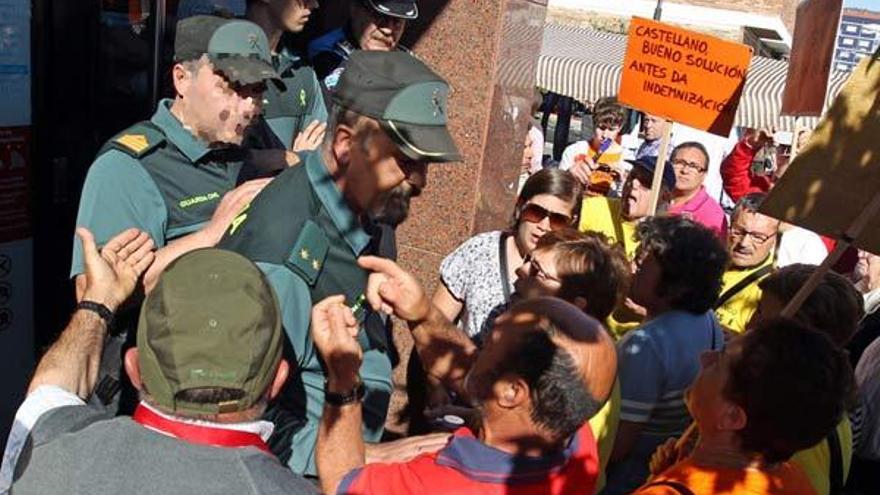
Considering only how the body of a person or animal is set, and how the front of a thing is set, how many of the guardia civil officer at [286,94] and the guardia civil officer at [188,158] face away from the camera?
0

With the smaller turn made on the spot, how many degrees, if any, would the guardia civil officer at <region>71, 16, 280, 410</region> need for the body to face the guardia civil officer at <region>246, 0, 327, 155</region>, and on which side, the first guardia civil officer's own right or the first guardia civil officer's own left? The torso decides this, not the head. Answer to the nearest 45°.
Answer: approximately 135° to the first guardia civil officer's own left

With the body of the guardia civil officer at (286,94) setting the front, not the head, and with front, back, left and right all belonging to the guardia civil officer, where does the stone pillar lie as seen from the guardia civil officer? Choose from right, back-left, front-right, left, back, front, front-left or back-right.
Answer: left

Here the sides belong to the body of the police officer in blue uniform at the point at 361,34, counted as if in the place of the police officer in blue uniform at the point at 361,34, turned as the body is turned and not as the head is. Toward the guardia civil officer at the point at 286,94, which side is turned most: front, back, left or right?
right

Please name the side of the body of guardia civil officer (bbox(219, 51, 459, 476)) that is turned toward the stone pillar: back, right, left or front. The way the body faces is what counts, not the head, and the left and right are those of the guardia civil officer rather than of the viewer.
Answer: left

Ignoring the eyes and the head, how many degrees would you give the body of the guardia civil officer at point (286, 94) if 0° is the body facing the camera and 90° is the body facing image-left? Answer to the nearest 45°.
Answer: approximately 315°

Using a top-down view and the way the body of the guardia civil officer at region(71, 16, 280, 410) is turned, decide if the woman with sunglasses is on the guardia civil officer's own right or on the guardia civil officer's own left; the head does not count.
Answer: on the guardia civil officer's own left

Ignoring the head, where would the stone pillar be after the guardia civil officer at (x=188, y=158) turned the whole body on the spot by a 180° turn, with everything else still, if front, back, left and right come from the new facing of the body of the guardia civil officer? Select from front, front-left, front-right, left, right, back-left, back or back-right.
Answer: right

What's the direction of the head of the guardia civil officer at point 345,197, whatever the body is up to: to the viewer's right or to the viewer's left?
to the viewer's right

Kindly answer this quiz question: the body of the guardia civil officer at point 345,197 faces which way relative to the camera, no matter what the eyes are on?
to the viewer's right

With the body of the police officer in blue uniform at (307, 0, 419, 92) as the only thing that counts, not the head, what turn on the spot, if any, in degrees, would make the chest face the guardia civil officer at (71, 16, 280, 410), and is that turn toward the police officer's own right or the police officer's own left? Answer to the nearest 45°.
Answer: approximately 45° to the police officer's own right

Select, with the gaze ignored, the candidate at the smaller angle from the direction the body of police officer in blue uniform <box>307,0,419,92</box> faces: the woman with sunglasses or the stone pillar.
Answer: the woman with sunglasses

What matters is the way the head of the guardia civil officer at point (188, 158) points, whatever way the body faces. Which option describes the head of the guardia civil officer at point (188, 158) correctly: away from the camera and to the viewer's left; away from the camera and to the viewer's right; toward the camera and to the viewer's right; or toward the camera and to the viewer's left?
toward the camera and to the viewer's right

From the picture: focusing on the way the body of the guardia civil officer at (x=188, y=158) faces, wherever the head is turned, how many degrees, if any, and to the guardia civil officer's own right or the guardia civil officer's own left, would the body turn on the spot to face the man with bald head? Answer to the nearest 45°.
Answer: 0° — they already face them

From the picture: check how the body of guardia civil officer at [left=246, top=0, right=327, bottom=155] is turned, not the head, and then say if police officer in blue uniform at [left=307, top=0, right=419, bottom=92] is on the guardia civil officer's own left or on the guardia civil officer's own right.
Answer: on the guardia civil officer's own left
